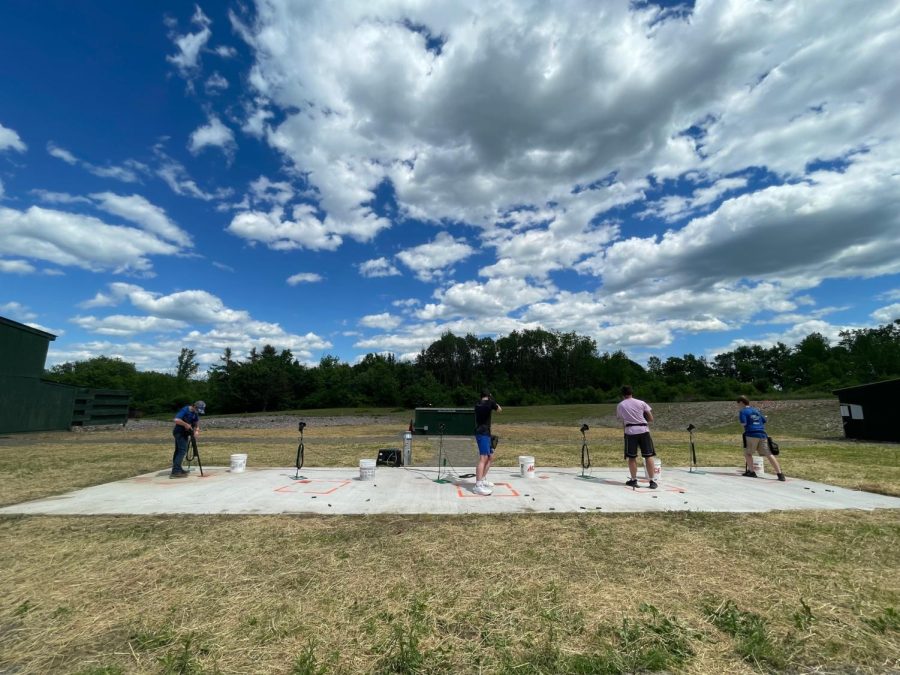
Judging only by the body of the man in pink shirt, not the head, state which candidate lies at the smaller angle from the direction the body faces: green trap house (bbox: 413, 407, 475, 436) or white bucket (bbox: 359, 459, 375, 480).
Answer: the green trap house

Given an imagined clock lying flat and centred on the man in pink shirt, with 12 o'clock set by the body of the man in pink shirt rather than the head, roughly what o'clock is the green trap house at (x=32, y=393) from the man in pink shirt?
The green trap house is roughly at 9 o'clock from the man in pink shirt.

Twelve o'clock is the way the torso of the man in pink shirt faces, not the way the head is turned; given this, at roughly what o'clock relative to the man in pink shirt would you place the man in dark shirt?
The man in dark shirt is roughly at 8 o'clock from the man in pink shirt.

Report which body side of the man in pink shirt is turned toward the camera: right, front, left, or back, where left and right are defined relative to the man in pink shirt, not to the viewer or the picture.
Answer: back

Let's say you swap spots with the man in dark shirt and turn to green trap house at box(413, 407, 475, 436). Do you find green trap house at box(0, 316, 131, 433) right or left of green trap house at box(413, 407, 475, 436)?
left

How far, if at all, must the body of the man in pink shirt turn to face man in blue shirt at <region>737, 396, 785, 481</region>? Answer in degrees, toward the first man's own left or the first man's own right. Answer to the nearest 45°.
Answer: approximately 45° to the first man's own right

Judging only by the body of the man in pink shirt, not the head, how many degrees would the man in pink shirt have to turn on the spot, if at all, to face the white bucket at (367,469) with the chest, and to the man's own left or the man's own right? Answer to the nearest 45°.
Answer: approximately 90° to the man's own left

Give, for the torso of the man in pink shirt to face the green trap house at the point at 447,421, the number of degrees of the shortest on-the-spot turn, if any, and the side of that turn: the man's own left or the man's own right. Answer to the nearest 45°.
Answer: approximately 45° to the man's own left

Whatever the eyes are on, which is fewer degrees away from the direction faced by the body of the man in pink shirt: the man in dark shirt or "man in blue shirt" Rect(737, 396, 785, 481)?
the man in blue shirt

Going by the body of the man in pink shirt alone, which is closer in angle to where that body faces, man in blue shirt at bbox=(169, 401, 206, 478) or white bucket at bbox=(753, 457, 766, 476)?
the white bucket

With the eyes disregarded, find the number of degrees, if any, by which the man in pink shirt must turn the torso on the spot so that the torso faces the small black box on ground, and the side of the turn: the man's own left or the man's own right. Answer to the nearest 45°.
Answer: approximately 90° to the man's own left
